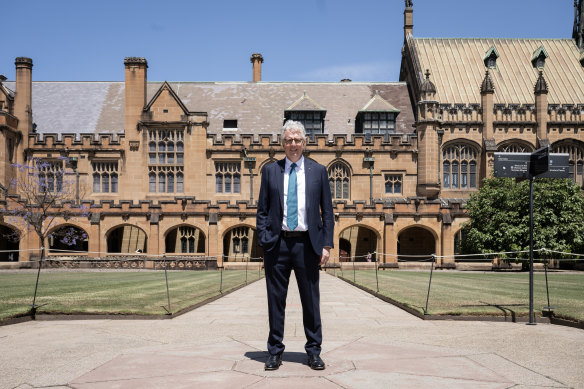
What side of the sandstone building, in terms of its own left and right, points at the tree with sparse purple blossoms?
right

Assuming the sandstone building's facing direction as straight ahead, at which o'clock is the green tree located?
The green tree is roughly at 10 o'clock from the sandstone building.

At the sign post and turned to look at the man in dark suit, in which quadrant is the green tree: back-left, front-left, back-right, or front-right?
back-right

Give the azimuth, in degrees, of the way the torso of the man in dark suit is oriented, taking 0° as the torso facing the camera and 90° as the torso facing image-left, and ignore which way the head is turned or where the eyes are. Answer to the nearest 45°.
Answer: approximately 0°

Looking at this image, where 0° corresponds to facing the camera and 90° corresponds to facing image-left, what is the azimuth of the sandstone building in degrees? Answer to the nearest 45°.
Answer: approximately 0°

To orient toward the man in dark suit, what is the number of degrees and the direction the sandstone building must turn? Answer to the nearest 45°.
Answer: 0° — it already faces them

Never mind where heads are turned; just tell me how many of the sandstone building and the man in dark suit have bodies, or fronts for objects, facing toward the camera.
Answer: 2

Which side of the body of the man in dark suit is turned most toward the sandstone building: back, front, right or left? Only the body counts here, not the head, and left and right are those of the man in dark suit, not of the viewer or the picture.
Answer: back
